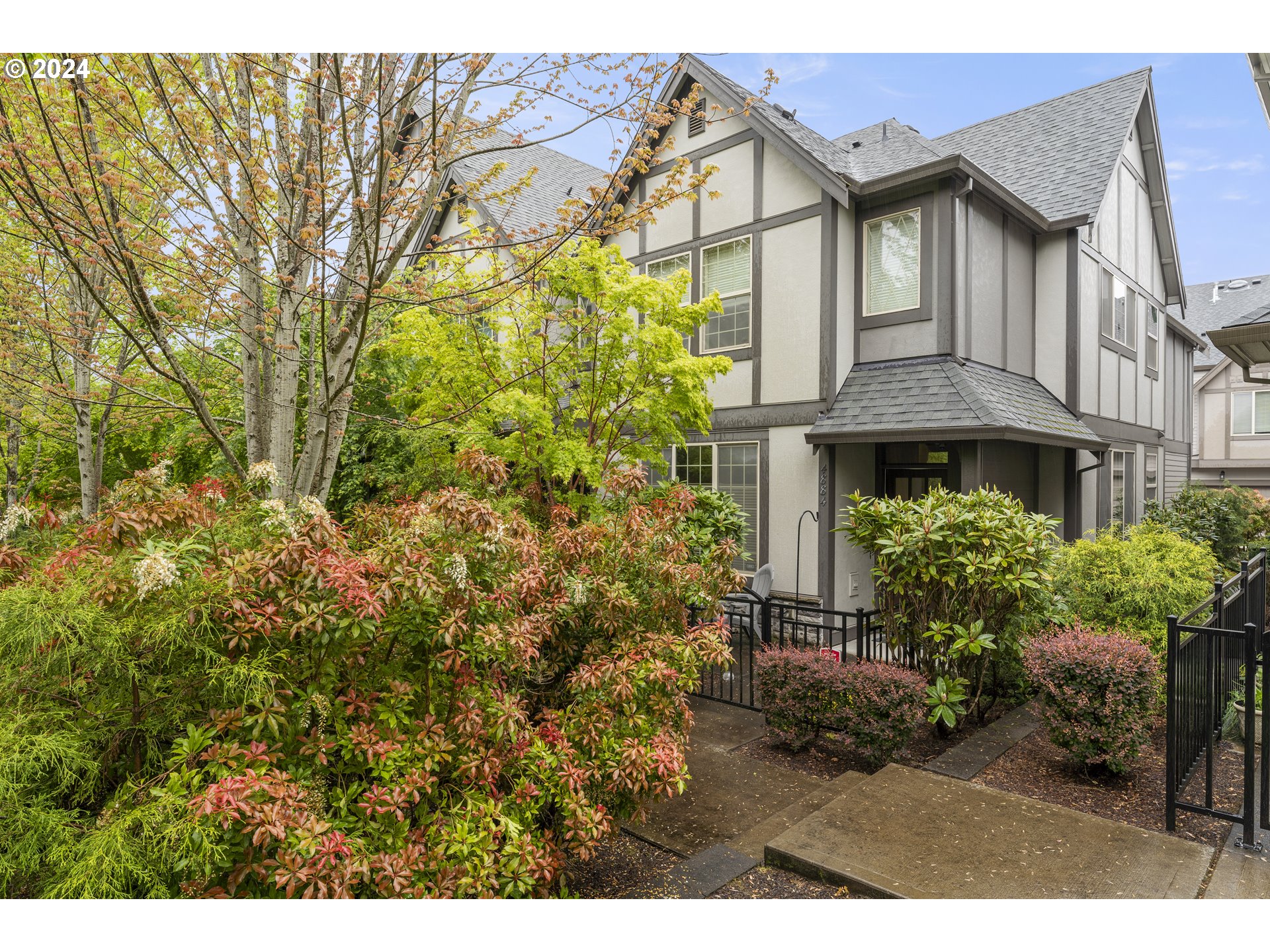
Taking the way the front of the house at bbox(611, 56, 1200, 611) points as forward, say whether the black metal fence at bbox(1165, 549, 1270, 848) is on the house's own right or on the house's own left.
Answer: on the house's own left

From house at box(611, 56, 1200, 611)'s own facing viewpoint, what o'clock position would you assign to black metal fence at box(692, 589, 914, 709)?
The black metal fence is roughly at 11 o'clock from the house.

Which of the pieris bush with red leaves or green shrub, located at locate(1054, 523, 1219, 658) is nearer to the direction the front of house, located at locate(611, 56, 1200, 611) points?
the pieris bush with red leaves

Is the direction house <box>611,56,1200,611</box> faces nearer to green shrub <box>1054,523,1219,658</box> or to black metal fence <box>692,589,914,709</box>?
the black metal fence

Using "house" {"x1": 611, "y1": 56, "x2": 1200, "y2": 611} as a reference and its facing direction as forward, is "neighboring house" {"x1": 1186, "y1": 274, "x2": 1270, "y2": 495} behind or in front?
behind

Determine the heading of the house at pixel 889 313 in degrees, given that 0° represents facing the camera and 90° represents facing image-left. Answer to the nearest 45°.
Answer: approximately 45°
